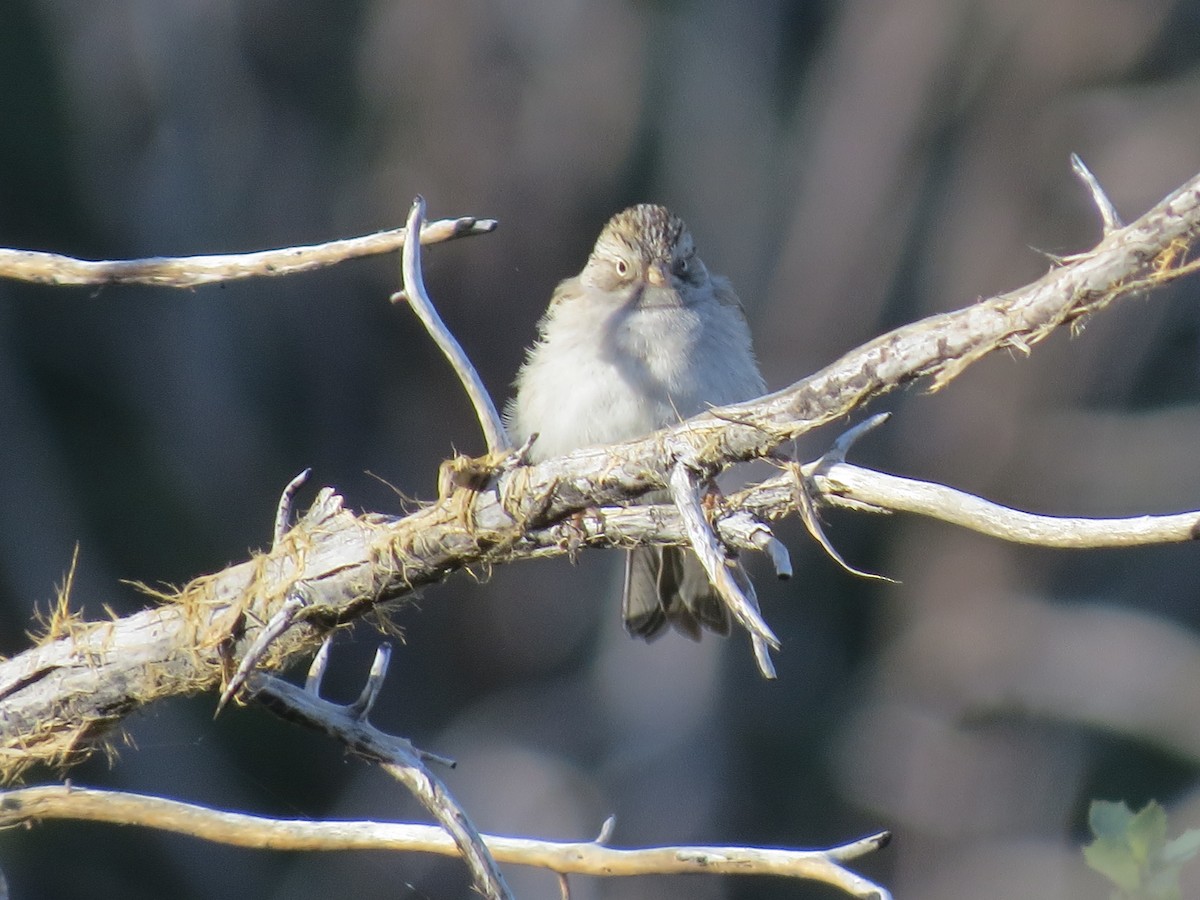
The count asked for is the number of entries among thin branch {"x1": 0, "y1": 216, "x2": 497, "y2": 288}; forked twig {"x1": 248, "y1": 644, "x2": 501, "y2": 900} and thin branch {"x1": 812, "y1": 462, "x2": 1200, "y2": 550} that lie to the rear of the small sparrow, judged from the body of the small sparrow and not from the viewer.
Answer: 0

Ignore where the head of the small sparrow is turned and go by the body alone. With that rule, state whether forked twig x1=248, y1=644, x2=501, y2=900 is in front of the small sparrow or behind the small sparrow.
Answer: in front

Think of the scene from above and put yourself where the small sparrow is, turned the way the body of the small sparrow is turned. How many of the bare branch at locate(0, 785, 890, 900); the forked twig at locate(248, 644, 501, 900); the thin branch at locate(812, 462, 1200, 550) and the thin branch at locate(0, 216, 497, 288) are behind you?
0

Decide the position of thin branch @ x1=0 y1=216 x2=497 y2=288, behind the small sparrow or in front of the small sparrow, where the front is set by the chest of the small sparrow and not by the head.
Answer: in front

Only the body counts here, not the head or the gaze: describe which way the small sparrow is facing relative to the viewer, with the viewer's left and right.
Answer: facing the viewer

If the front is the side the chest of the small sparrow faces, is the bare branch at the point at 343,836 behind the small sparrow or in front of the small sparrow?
in front

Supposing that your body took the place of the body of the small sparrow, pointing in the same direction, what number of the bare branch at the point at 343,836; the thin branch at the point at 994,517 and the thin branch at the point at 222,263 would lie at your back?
0
